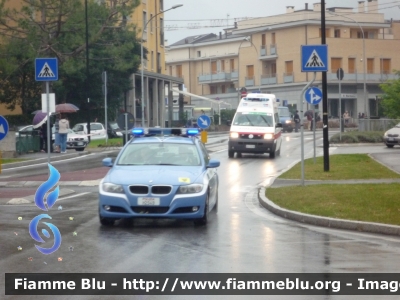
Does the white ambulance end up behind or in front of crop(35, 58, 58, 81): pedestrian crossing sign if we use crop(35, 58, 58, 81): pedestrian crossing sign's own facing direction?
behind

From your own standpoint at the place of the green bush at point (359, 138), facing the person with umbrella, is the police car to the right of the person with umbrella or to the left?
left

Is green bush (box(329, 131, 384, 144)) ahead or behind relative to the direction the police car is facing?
behind

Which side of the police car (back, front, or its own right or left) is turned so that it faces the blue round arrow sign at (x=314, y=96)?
back

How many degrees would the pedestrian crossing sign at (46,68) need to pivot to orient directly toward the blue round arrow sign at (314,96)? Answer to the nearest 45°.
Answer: approximately 135° to its left

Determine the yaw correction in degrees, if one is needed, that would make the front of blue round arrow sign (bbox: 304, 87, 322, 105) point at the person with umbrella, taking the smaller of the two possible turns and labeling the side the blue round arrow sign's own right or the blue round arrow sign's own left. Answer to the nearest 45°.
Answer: approximately 135° to the blue round arrow sign's own right

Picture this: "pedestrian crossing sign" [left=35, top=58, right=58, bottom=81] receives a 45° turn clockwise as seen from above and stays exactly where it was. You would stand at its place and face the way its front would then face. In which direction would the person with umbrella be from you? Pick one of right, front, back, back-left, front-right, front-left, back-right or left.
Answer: back-right

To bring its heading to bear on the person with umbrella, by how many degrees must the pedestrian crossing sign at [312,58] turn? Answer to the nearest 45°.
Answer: approximately 135° to its right

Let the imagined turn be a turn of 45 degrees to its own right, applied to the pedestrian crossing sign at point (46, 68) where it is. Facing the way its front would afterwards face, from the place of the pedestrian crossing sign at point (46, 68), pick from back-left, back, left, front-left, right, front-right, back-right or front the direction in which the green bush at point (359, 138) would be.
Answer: back
